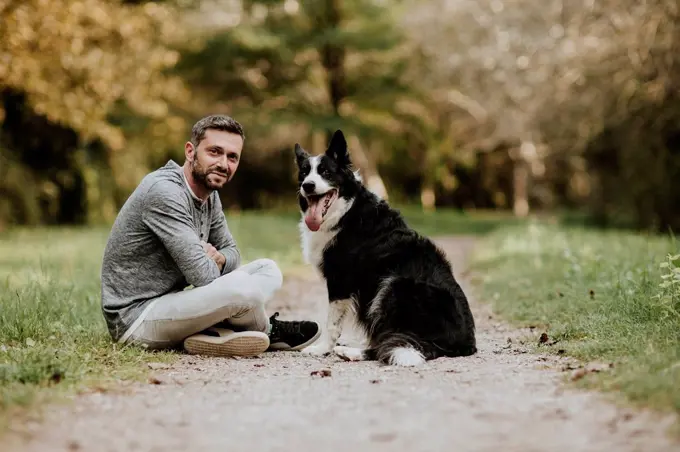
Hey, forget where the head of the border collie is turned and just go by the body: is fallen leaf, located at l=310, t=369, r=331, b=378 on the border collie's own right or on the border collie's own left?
on the border collie's own left

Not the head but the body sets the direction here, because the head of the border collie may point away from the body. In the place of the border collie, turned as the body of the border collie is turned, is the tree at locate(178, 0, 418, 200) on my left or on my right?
on my right

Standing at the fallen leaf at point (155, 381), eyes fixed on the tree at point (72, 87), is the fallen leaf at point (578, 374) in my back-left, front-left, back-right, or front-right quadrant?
back-right

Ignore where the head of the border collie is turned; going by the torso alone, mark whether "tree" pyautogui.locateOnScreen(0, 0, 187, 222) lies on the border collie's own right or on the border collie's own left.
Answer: on the border collie's own right

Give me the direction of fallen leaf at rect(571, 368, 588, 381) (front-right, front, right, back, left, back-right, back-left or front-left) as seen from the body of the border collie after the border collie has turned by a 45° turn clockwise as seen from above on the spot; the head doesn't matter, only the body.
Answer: back

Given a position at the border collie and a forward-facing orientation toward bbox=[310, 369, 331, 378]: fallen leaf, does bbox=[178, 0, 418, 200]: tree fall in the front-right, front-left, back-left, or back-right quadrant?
back-right

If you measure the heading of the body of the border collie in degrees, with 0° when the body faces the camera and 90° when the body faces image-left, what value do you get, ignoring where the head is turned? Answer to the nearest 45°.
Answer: approximately 90°
